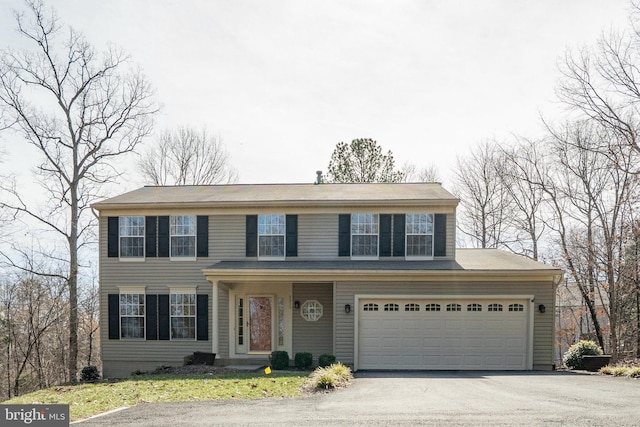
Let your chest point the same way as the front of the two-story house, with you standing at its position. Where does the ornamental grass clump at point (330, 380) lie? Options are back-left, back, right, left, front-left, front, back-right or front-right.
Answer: front

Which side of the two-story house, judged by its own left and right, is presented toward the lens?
front
